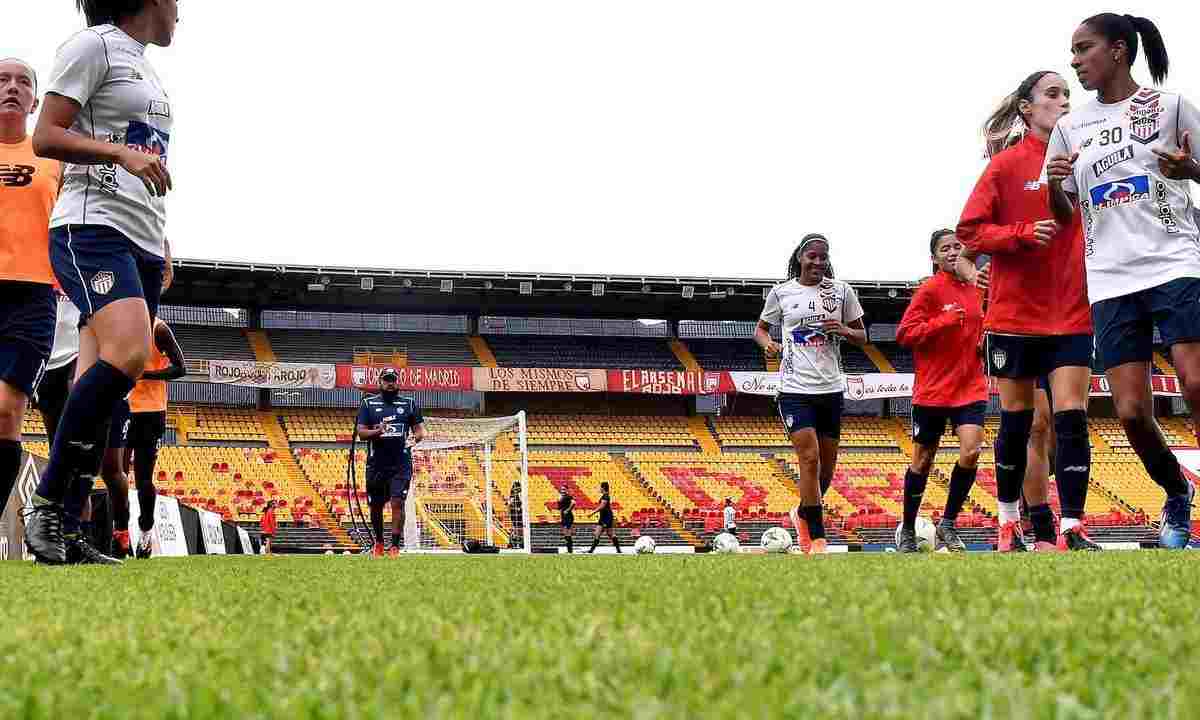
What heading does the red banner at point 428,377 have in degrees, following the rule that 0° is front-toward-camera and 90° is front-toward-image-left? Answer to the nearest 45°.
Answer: approximately 0°

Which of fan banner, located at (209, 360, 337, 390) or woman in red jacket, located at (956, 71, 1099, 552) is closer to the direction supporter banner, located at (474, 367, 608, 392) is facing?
the woman in red jacket

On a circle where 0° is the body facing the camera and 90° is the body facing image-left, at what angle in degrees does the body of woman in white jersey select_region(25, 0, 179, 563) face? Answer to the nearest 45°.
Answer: approximately 315°

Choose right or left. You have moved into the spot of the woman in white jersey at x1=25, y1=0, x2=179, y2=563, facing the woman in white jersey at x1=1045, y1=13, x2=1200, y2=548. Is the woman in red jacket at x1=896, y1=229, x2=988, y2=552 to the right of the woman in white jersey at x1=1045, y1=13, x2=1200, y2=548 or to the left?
left

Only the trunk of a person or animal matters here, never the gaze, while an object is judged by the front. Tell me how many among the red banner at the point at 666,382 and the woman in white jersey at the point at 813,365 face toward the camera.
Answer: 2

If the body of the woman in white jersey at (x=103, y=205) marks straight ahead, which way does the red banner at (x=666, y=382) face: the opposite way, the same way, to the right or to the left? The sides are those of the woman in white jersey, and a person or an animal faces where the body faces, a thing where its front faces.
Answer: to the right
